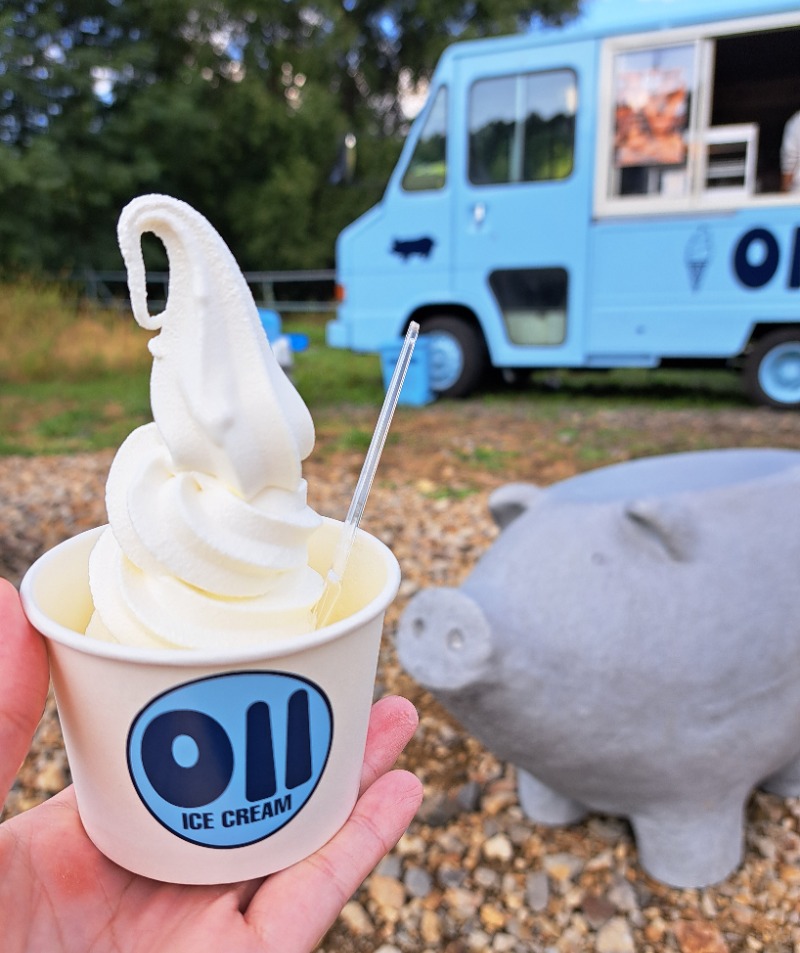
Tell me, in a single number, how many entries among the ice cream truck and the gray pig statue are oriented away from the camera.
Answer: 0

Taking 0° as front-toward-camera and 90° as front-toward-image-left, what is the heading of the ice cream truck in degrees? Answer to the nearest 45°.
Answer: approximately 90°

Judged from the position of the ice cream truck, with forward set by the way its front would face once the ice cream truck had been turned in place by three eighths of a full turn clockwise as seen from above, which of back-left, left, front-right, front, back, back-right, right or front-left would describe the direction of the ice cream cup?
back-right

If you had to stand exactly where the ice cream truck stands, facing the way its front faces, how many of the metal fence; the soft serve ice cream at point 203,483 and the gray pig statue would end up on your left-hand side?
2

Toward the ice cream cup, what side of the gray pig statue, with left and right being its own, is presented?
front

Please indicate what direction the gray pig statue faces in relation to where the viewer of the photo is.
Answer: facing the viewer and to the left of the viewer

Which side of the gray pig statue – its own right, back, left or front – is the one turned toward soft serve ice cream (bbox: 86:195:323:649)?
front

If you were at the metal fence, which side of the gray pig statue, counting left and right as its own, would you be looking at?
right
